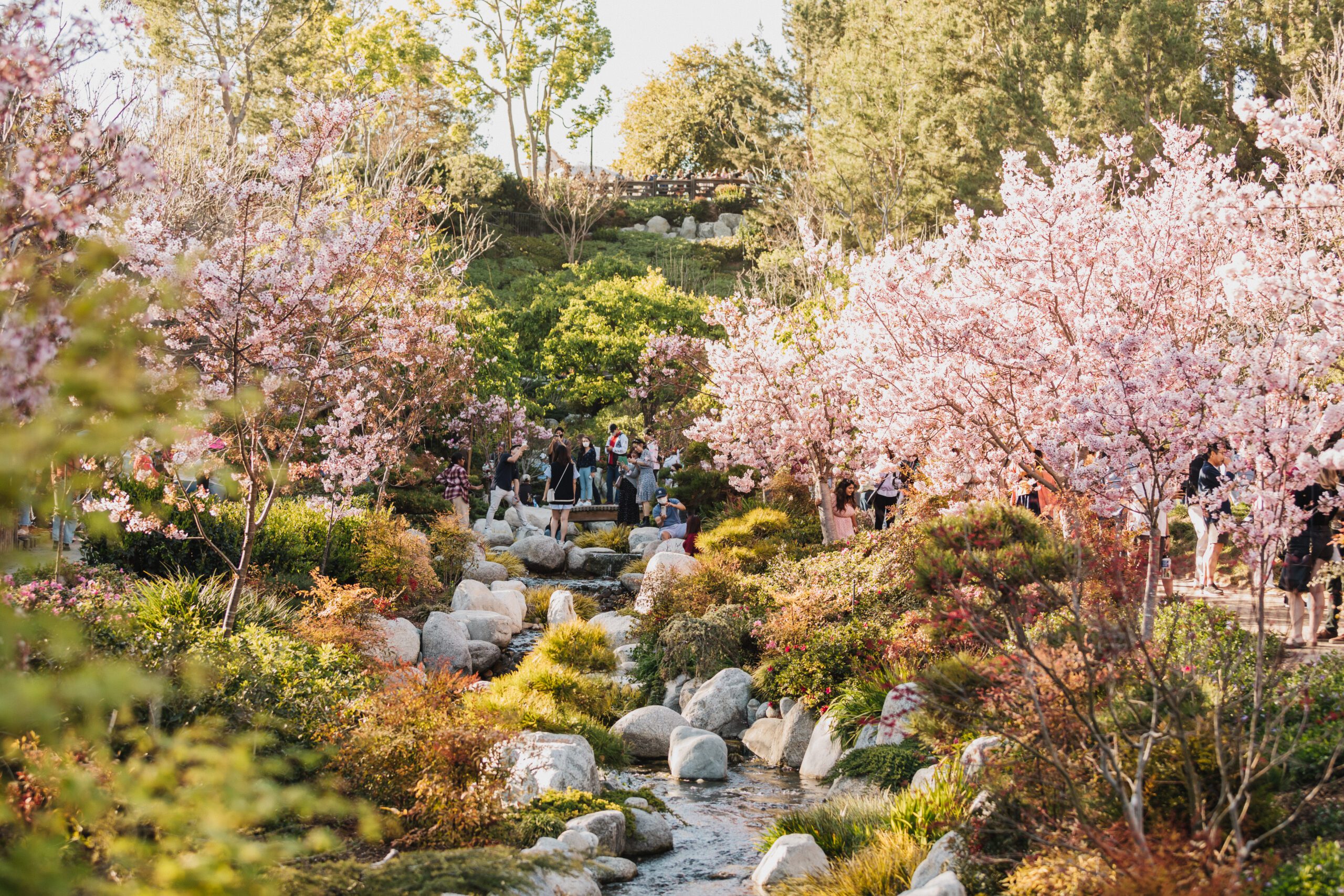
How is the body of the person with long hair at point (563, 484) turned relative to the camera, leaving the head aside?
away from the camera

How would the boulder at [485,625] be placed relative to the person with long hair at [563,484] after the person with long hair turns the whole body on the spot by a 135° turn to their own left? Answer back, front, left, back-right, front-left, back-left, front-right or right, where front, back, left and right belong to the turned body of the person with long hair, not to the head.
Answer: front-left

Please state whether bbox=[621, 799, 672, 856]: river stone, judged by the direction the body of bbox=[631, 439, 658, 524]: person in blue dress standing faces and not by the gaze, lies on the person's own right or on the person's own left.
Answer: on the person's own left
